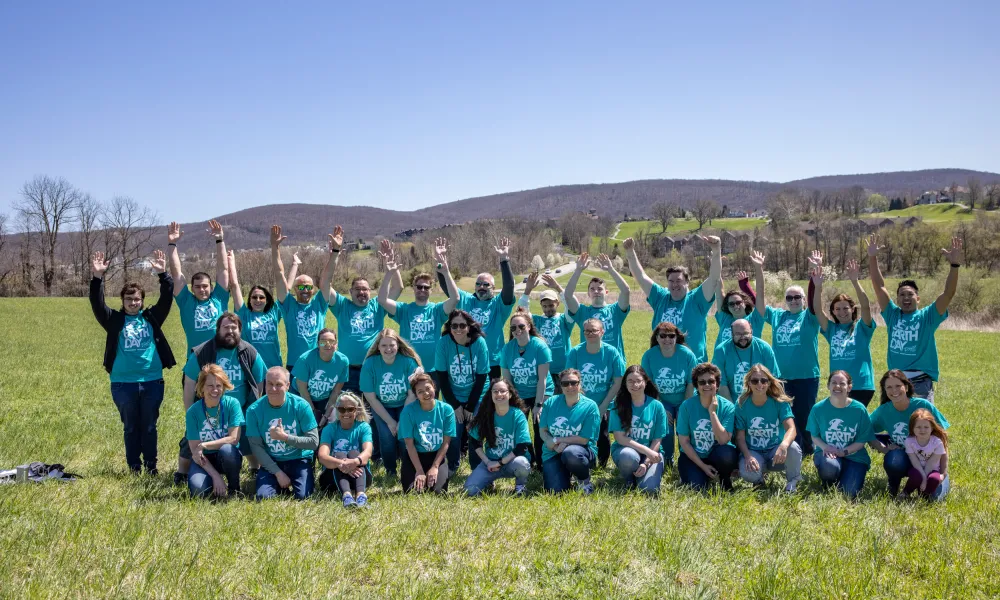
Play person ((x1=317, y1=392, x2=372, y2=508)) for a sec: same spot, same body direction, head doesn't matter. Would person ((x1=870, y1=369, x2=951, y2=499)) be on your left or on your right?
on your left

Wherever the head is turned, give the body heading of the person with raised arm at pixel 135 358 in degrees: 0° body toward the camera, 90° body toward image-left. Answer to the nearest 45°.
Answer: approximately 0°

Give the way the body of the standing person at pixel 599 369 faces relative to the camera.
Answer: toward the camera

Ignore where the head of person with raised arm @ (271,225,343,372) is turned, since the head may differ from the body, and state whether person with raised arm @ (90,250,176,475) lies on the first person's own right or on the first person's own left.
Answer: on the first person's own right

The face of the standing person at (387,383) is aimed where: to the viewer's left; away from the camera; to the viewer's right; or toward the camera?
toward the camera

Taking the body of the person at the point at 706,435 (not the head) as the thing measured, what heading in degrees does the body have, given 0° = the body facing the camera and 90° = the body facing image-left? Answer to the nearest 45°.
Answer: approximately 0°

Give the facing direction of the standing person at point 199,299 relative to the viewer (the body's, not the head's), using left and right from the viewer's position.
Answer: facing the viewer

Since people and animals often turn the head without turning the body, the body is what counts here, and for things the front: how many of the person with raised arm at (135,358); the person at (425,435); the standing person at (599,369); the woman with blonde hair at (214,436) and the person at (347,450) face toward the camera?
5

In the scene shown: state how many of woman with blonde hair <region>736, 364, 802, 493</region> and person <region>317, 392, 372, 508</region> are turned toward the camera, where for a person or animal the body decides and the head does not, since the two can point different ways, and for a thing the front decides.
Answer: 2

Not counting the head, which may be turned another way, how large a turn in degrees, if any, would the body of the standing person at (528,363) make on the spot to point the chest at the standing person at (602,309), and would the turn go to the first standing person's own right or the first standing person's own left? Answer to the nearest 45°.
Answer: approximately 135° to the first standing person's own left

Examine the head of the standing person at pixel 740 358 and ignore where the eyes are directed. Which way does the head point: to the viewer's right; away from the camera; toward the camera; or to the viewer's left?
toward the camera

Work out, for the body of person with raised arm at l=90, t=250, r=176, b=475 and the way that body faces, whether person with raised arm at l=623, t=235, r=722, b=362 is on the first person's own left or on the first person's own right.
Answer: on the first person's own left

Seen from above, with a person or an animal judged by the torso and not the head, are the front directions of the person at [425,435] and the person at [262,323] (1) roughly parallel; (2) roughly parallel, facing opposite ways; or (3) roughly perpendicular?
roughly parallel
